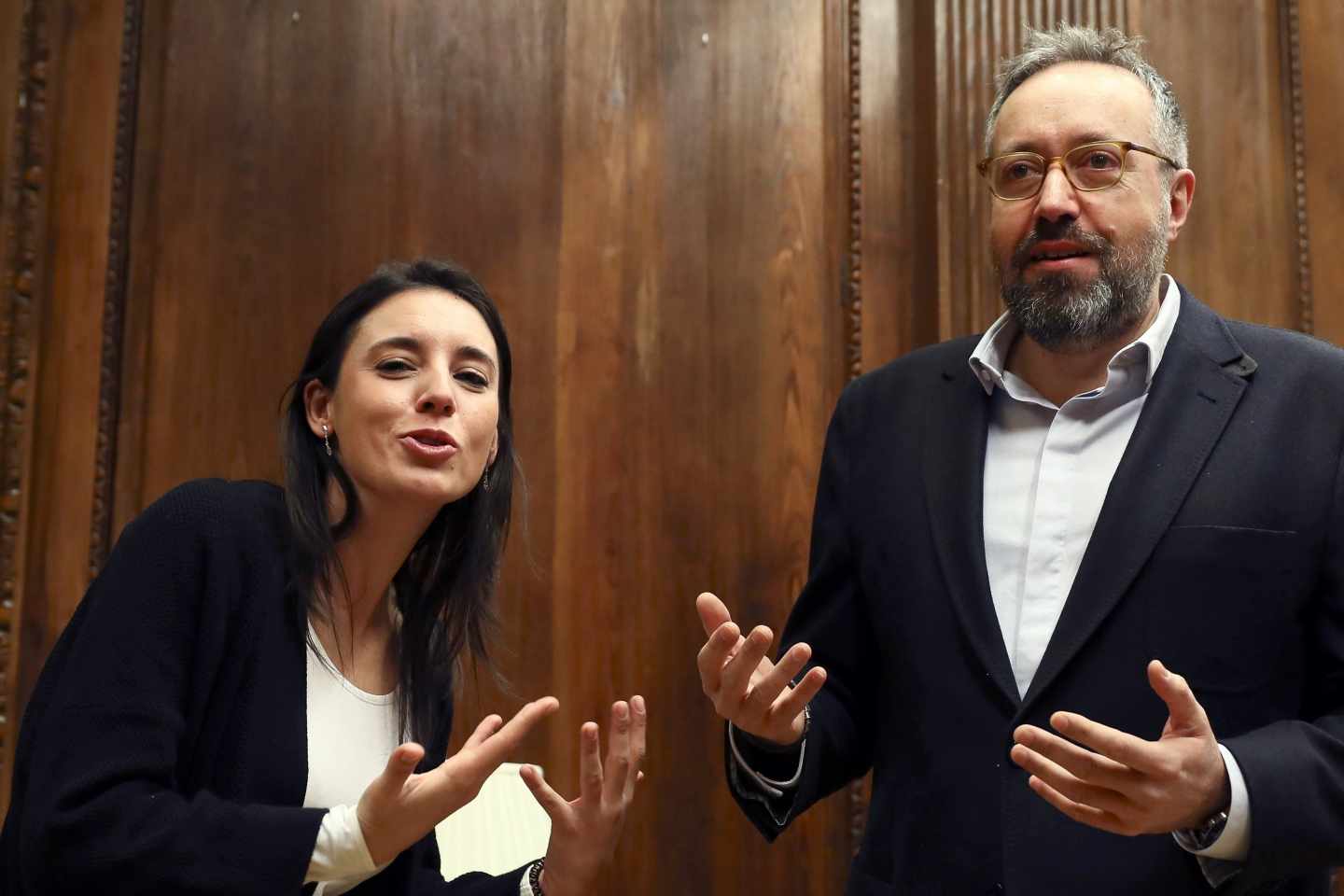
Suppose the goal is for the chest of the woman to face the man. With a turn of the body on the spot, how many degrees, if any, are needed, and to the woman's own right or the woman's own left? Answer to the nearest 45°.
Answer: approximately 45° to the woman's own left

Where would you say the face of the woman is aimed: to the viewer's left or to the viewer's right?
to the viewer's right

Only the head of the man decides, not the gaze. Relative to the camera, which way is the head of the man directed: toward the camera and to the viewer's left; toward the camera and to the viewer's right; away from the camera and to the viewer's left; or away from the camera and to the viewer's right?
toward the camera and to the viewer's left
